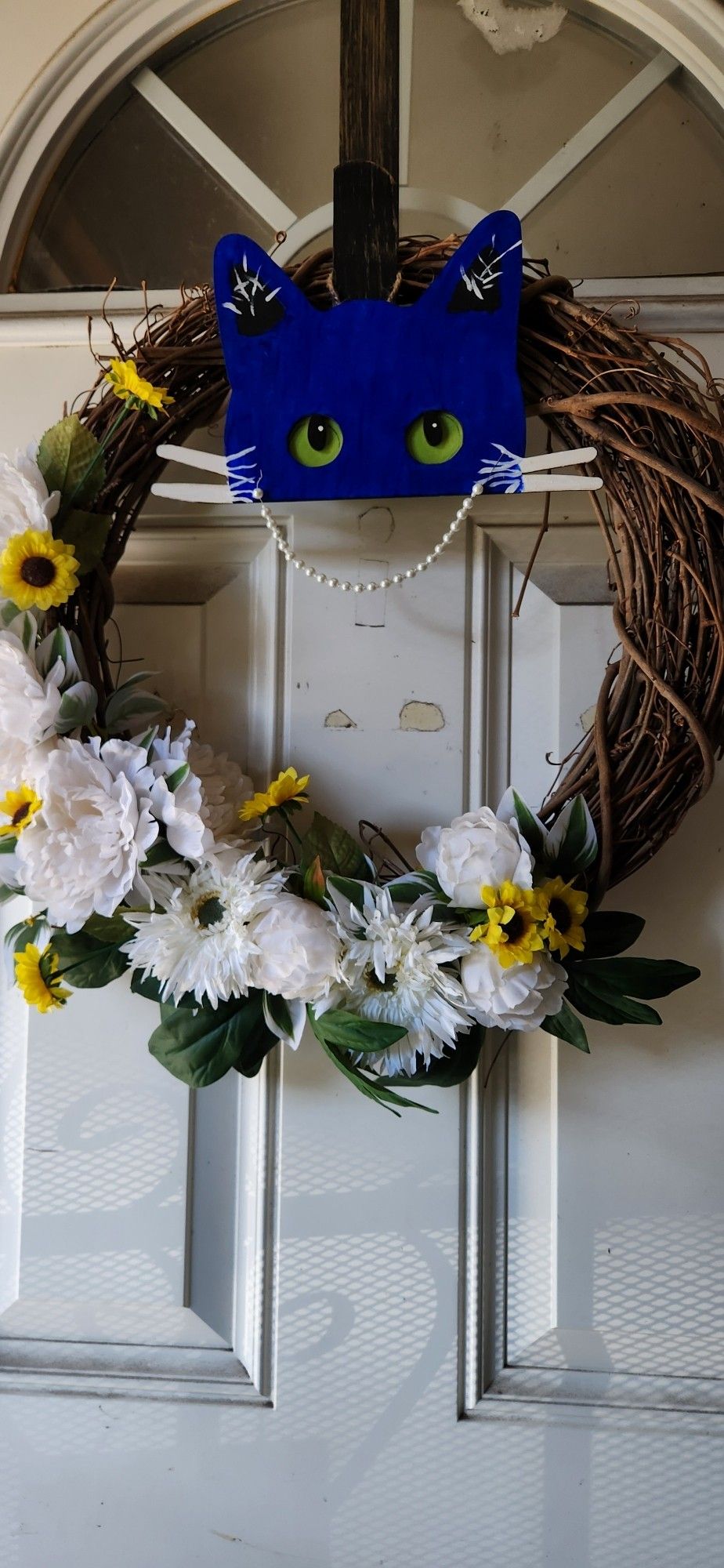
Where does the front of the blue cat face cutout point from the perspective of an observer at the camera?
facing the viewer

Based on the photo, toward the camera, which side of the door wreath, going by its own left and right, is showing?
front
